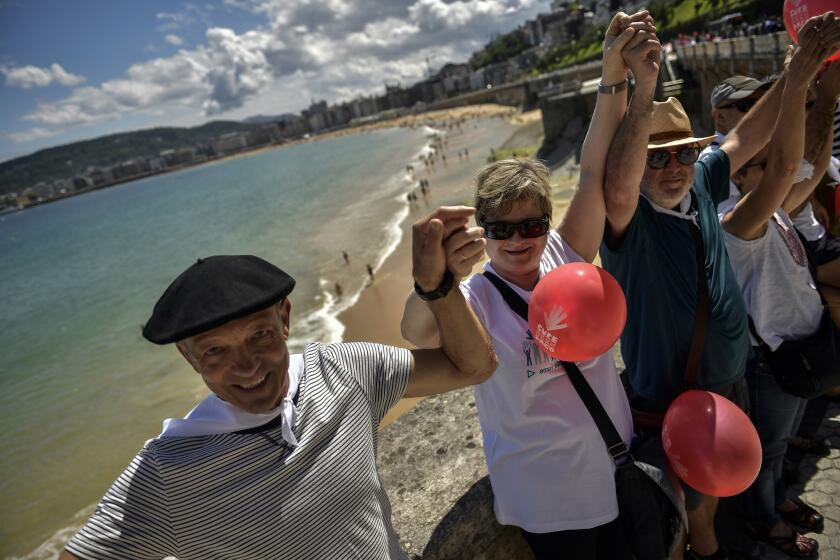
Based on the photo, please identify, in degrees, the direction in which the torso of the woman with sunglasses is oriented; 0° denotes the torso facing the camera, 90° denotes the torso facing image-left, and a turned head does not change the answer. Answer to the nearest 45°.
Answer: approximately 0°

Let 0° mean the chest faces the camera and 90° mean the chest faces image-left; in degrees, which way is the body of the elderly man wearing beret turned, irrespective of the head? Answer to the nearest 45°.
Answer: approximately 0°

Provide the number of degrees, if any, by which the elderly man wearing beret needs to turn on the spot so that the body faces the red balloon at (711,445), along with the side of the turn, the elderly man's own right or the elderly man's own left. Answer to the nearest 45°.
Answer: approximately 90° to the elderly man's own left

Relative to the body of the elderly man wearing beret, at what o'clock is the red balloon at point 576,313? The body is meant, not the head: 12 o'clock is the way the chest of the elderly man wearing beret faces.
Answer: The red balloon is roughly at 9 o'clock from the elderly man wearing beret.

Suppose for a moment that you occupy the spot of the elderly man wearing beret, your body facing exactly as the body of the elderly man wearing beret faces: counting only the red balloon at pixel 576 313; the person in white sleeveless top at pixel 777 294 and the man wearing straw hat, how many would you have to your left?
3

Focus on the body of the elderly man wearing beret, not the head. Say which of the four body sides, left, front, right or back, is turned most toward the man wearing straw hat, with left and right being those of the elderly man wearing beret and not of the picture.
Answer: left

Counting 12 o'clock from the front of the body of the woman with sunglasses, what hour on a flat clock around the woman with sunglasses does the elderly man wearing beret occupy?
The elderly man wearing beret is roughly at 2 o'clock from the woman with sunglasses.

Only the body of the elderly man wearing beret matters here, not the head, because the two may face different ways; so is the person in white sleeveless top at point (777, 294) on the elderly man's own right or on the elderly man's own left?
on the elderly man's own left

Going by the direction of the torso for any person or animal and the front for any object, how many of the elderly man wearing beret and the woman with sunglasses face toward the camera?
2

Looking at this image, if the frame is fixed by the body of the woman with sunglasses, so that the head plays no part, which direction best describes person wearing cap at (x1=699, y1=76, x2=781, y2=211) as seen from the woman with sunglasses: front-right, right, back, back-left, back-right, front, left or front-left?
back-left
